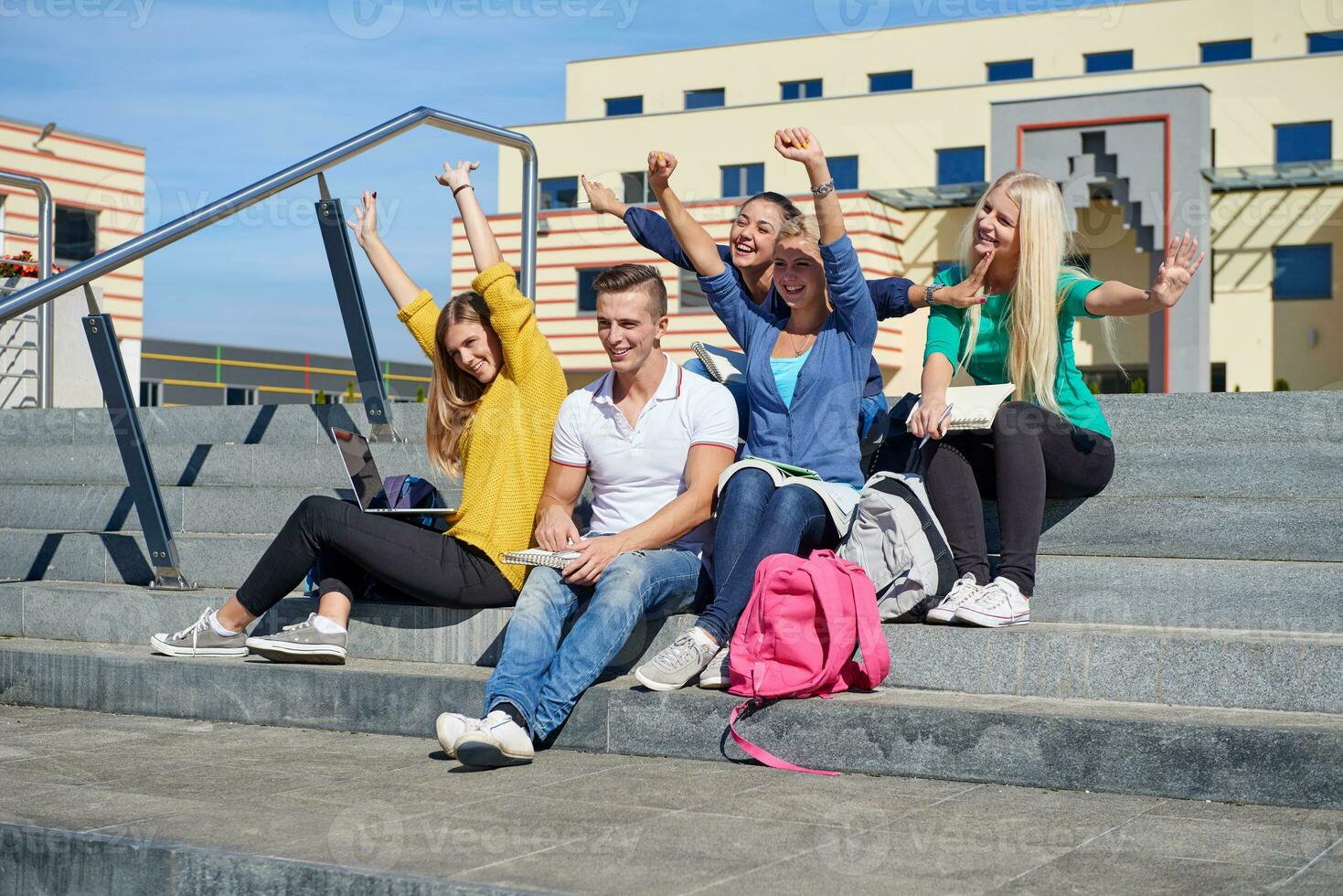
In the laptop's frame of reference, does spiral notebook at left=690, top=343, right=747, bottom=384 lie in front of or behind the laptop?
in front

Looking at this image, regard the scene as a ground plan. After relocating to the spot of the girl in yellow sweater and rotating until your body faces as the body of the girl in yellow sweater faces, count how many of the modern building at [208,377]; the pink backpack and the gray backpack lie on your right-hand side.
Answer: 1

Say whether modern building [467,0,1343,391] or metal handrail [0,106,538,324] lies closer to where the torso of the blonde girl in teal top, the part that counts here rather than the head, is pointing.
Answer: the metal handrail

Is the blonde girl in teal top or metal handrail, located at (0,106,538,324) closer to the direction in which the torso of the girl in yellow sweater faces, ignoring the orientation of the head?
the metal handrail

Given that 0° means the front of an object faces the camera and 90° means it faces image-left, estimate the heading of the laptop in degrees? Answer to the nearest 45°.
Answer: approximately 270°

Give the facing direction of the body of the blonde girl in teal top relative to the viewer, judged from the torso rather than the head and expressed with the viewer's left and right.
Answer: facing the viewer and to the left of the viewer

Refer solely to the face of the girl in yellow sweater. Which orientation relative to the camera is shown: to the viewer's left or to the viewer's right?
to the viewer's right

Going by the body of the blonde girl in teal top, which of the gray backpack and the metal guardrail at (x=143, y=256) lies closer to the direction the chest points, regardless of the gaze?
the gray backpack

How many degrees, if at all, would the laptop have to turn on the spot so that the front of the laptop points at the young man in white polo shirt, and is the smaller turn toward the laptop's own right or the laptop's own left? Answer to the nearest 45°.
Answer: approximately 45° to the laptop's own right

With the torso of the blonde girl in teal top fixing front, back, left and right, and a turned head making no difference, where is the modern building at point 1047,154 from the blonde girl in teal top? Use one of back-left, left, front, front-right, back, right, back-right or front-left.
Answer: back-right

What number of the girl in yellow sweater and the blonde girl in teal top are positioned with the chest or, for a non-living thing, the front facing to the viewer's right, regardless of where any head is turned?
0
